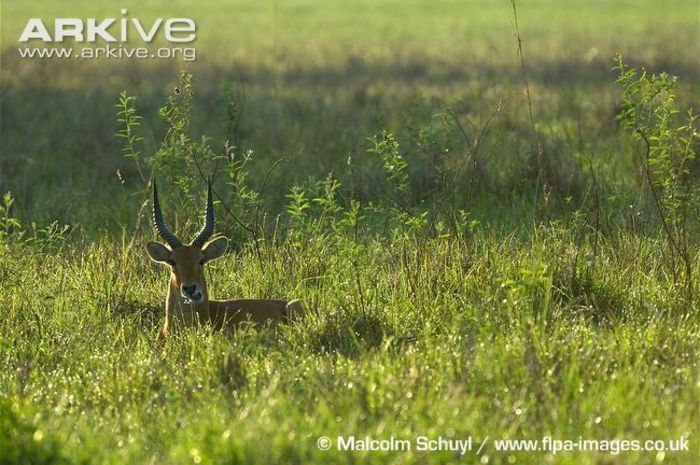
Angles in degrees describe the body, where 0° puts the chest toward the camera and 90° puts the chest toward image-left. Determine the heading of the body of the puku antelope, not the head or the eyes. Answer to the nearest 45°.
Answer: approximately 90°
